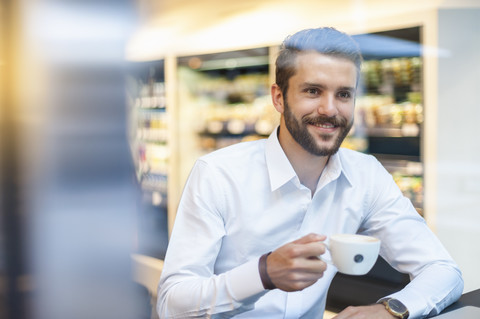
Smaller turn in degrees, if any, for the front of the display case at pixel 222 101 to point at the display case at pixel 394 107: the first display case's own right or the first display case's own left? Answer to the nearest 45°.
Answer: approximately 45° to the first display case's own left

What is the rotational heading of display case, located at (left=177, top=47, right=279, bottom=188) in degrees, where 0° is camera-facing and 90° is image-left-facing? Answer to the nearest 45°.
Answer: approximately 0°

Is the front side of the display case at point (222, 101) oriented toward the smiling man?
yes

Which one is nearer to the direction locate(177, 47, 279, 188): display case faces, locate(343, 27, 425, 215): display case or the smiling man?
the smiling man

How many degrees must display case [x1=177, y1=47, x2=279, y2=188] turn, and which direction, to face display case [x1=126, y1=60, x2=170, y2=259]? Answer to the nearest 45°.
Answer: approximately 135° to its right

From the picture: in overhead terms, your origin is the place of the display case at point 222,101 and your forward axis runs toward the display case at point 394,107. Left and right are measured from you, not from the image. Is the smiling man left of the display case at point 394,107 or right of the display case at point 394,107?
right
